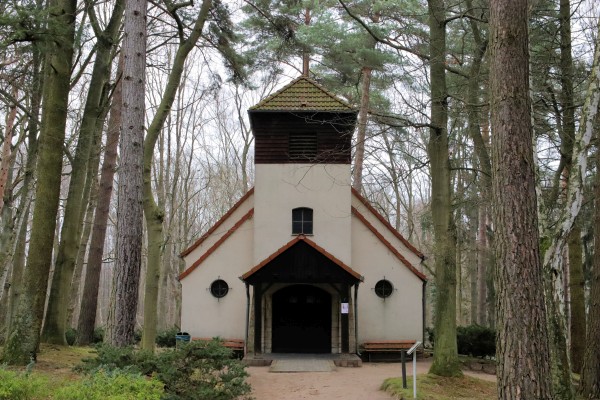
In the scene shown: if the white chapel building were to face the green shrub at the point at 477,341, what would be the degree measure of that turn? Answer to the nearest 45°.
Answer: approximately 90° to its left

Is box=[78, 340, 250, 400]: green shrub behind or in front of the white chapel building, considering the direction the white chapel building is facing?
in front

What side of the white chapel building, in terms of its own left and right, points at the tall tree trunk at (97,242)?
right

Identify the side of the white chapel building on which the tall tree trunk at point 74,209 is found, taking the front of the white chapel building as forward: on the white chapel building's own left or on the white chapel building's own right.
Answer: on the white chapel building's own right

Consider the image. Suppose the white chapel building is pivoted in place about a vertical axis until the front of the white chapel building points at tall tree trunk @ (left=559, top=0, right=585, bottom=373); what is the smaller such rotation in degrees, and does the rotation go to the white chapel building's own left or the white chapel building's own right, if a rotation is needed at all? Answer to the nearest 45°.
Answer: approximately 45° to the white chapel building's own left

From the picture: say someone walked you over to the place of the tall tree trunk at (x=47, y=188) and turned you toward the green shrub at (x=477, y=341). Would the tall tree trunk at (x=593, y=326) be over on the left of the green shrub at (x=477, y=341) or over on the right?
right

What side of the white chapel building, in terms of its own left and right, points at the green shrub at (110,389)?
front

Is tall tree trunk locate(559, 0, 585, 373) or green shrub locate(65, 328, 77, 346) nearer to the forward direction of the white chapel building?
the tall tree trunk

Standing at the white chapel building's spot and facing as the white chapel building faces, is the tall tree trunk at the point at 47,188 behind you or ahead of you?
ahead

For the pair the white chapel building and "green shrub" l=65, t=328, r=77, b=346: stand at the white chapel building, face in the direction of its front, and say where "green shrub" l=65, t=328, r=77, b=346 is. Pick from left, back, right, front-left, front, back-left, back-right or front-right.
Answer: right

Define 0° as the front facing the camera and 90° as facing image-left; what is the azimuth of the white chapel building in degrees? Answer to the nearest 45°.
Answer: approximately 0°
